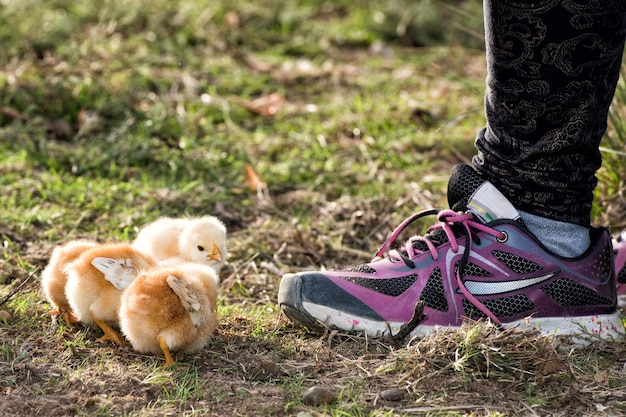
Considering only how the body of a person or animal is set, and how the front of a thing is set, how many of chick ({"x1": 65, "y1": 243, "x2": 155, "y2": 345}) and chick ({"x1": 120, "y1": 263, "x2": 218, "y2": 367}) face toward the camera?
0

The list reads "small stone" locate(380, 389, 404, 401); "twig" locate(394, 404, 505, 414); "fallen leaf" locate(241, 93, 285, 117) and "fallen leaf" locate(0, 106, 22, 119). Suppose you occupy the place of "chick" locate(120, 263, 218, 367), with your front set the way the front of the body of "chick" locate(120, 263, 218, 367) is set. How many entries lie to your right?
2

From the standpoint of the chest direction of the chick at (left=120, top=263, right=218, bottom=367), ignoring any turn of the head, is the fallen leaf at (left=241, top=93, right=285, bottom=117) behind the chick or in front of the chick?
in front

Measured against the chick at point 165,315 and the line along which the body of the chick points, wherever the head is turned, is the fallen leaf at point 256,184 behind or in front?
in front

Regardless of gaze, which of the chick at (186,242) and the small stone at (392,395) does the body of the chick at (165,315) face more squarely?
the chick

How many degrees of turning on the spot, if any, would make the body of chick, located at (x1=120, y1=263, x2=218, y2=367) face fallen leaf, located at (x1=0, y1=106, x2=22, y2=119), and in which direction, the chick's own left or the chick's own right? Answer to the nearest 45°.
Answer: approximately 45° to the chick's own left

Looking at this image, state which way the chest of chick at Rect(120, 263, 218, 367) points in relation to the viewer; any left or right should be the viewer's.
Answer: facing away from the viewer and to the right of the viewer

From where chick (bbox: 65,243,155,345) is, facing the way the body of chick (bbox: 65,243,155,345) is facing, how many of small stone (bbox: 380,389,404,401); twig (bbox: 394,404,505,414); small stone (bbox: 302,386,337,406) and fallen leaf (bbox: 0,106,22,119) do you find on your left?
1

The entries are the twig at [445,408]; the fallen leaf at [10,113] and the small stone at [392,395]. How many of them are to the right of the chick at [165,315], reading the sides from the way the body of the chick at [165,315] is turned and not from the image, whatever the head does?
2

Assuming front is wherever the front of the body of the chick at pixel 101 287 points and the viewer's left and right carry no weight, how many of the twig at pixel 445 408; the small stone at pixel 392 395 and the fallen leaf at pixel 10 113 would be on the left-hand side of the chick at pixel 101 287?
1
